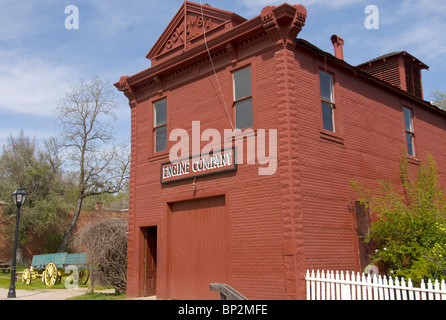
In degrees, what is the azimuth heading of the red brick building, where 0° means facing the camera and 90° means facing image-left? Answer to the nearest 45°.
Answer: approximately 45°

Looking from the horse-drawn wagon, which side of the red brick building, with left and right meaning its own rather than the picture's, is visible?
right

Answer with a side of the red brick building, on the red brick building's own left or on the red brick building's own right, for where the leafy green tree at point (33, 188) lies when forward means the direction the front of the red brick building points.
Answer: on the red brick building's own right
